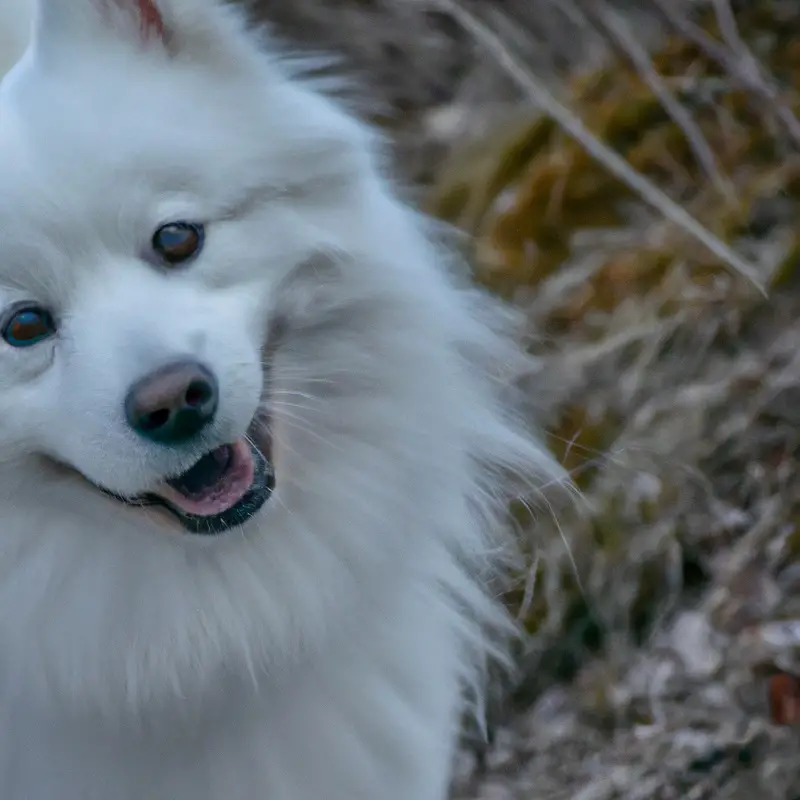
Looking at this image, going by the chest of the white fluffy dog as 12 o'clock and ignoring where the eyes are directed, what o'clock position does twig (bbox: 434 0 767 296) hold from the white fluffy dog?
The twig is roughly at 7 o'clock from the white fluffy dog.

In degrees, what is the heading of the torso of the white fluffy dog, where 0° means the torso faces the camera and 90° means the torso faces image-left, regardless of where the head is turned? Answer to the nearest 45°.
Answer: approximately 0°

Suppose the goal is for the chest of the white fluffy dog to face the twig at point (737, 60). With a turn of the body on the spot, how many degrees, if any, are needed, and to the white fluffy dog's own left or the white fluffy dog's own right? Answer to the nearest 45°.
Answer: approximately 135° to the white fluffy dog's own left
